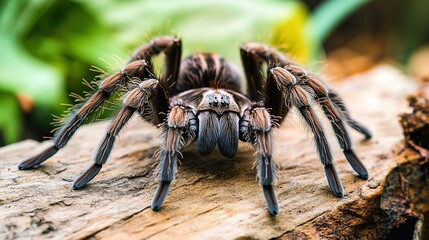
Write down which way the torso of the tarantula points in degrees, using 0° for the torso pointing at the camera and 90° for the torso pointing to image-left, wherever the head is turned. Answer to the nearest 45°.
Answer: approximately 0°
